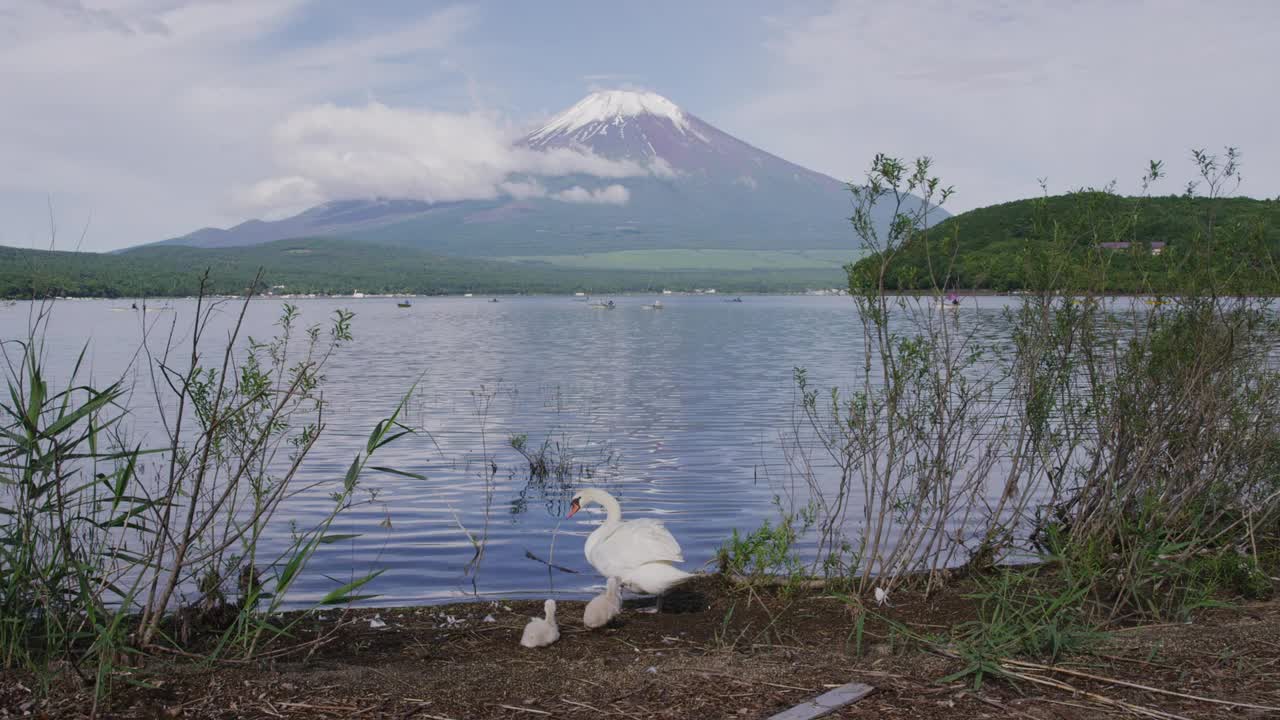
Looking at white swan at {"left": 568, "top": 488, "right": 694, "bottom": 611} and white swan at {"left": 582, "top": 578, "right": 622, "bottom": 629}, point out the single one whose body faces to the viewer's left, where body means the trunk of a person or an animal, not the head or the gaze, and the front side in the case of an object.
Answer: white swan at {"left": 568, "top": 488, "right": 694, "bottom": 611}

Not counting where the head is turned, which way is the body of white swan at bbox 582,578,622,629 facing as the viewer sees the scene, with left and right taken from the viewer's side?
facing away from the viewer and to the right of the viewer

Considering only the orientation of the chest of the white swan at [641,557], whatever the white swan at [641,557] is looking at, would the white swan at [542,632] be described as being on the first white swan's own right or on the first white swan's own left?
on the first white swan's own left

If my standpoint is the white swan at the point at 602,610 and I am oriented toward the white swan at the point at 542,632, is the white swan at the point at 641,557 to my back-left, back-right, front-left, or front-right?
back-right

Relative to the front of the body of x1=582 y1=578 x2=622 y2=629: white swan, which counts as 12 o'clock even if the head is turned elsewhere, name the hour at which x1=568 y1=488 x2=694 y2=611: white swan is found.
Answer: x1=568 y1=488 x2=694 y2=611: white swan is roughly at 11 o'clock from x1=582 y1=578 x2=622 y2=629: white swan.

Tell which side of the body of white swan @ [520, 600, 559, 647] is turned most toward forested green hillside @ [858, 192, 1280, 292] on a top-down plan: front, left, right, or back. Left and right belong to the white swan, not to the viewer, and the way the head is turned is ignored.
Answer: front

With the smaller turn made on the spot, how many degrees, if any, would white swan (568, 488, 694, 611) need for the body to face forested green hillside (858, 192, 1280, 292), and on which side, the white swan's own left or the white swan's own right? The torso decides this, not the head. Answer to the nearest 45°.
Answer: approximately 90° to the white swan's own right

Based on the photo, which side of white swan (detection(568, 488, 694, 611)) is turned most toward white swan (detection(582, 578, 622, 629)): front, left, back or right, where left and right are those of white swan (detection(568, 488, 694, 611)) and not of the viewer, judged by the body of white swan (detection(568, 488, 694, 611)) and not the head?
left

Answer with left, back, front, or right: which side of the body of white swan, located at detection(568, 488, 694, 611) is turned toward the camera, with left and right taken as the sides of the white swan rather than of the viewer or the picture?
left
